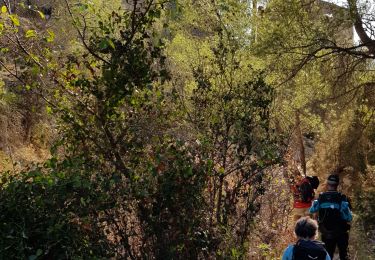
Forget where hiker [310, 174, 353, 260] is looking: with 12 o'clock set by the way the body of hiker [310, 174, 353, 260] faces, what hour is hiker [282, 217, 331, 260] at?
hiker [282, 217, 331, 260] is roughly at 6 o'clock from hiker [310, 174, 353, 260].

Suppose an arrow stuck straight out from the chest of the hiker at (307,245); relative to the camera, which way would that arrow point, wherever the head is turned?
away from the camera

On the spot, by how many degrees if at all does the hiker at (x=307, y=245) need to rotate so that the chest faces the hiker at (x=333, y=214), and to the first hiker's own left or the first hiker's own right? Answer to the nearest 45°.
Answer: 0° — they already face them

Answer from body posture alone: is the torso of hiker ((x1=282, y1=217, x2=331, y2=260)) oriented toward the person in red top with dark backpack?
yes

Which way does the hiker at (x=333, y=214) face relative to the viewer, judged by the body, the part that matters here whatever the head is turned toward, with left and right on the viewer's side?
facing away from the viewer

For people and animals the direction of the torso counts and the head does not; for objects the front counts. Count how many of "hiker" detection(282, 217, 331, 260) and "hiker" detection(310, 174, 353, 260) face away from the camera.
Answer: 2

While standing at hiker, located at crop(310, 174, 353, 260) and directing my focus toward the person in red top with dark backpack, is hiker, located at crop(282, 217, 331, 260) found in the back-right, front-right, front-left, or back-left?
back-left

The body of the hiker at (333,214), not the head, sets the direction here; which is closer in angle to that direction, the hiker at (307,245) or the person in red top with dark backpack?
the person in red top with dark backpack

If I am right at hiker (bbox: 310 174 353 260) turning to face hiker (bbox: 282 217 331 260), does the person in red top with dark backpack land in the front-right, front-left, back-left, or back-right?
back-right
